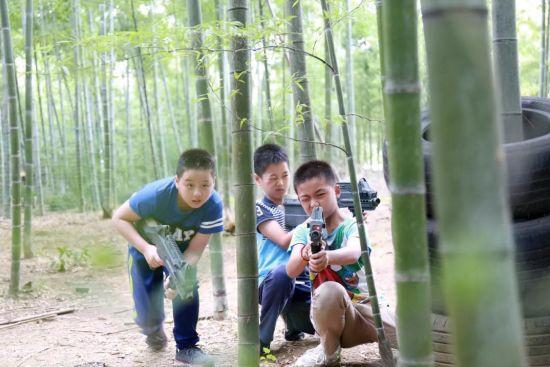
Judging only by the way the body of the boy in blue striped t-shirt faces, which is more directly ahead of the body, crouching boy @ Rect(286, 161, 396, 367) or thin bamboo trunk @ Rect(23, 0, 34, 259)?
the crouching boy

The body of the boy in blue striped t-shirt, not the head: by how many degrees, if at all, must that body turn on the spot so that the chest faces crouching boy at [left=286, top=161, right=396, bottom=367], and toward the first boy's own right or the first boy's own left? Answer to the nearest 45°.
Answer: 0° — they already face them

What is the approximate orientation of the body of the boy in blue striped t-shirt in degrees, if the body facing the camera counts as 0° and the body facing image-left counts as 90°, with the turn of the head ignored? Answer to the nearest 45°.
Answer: approximately 315°

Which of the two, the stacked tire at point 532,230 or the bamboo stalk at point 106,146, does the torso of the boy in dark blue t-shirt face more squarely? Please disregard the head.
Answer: the stacked tire

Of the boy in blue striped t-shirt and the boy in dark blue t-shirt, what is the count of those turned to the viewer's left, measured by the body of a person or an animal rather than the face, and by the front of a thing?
0

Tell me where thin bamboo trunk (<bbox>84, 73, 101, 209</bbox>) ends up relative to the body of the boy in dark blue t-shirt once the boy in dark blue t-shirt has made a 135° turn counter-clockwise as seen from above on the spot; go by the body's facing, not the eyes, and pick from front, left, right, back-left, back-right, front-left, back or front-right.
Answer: front
